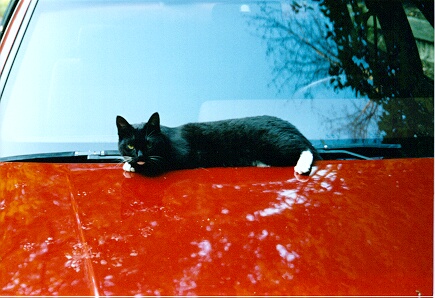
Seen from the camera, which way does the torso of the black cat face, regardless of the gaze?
to the viewer's left

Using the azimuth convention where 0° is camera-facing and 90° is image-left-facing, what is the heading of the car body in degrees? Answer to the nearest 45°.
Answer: approximately 0°
